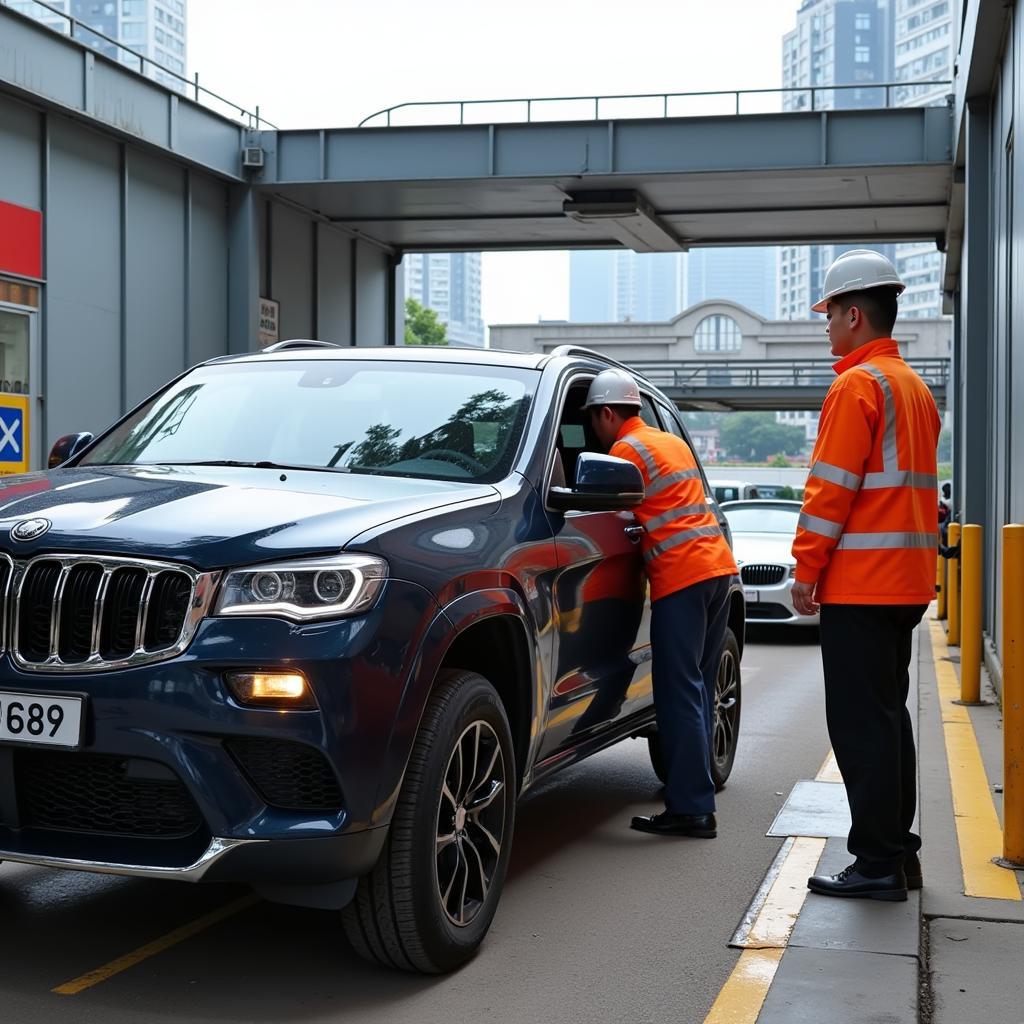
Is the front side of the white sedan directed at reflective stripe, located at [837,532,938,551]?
yes

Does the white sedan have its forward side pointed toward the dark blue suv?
yes

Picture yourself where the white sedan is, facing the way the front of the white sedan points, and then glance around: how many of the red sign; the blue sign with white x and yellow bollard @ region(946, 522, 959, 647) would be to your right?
2

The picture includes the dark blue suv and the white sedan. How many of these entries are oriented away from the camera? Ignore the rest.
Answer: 0

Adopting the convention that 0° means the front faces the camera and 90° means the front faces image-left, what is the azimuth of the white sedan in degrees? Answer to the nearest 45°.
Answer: approximately 0°

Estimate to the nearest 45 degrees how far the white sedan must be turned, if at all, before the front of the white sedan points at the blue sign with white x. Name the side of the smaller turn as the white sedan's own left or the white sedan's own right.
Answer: approximately 90° to the white sedan's own right

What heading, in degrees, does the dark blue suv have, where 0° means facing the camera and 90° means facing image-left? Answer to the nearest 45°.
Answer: approximately 45°

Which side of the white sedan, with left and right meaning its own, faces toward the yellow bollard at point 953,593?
left

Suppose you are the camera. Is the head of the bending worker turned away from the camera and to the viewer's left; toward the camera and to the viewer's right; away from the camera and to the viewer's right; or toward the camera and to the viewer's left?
away from the camera and to the viewer's left

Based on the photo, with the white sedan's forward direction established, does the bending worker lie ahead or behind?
ahead

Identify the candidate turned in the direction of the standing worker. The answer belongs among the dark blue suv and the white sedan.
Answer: the white sedan

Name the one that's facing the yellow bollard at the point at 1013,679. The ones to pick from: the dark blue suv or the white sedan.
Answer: the white sedan

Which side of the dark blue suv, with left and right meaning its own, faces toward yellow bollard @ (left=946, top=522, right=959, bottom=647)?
back
